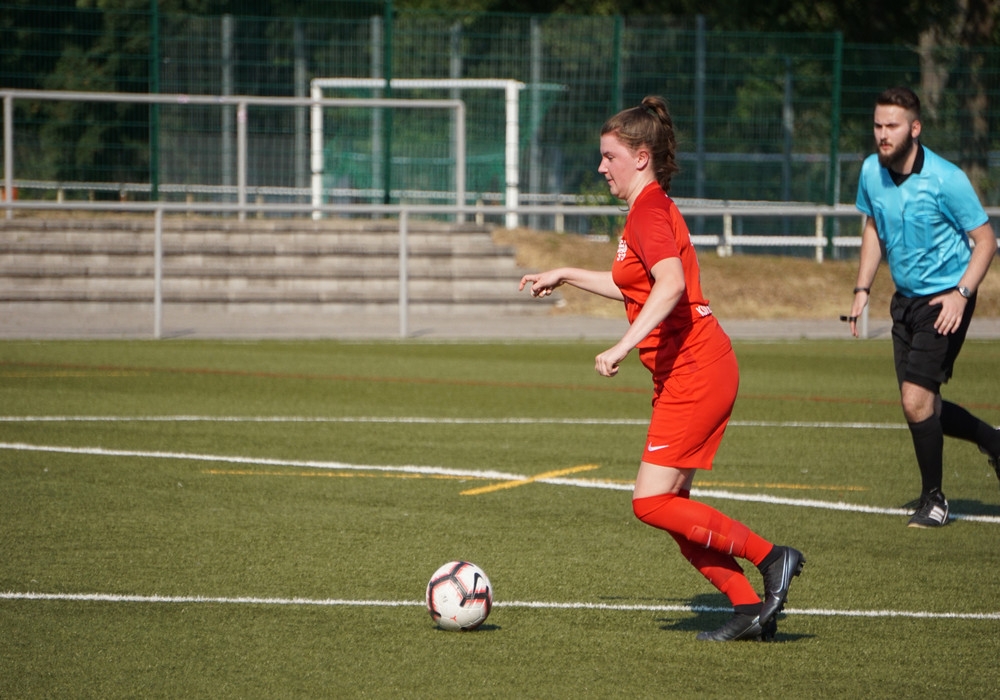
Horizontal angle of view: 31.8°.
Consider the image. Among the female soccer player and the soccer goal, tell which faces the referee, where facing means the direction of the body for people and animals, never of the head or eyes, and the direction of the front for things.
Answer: the soccer goal

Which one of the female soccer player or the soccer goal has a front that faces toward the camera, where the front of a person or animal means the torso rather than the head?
the soccer goal

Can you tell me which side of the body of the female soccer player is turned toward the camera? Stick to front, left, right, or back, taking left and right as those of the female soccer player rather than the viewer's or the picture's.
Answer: left

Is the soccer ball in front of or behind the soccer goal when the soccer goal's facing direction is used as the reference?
in front

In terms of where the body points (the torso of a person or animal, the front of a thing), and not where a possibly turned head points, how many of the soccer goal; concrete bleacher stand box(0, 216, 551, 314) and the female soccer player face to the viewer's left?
1

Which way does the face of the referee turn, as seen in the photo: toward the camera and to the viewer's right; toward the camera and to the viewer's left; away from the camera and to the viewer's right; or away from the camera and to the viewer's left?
toward the camera and to the viewer's left

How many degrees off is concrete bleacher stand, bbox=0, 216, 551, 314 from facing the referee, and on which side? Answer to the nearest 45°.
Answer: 0° — it already faces them

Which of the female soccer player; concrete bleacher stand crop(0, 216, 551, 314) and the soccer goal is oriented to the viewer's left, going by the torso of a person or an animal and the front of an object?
the female soccer player

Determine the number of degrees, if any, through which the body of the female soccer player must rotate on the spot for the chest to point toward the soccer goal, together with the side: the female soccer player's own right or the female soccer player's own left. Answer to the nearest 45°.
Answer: approximately 90° to the female soccer player's own right

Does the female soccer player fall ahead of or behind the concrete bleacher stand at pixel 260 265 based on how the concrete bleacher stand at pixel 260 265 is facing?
ahead

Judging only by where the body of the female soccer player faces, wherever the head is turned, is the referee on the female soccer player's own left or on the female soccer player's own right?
on the female soccer player's own right

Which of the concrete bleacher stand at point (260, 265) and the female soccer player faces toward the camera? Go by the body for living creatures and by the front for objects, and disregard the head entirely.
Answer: the concrete bleacher stand

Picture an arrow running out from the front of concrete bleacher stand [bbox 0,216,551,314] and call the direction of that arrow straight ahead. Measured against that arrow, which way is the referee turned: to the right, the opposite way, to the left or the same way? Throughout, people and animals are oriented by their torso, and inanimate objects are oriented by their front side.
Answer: to the right

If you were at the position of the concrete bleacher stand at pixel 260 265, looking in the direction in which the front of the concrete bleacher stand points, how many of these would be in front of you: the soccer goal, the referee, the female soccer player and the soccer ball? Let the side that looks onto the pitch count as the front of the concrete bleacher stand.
3

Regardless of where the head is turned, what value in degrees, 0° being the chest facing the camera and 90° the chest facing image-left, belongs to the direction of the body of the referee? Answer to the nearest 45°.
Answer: approximately 45°

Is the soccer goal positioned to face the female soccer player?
yes

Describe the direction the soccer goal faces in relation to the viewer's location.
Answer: facing the viewer

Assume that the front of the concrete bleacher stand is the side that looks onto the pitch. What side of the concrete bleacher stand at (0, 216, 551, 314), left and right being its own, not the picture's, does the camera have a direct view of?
front
